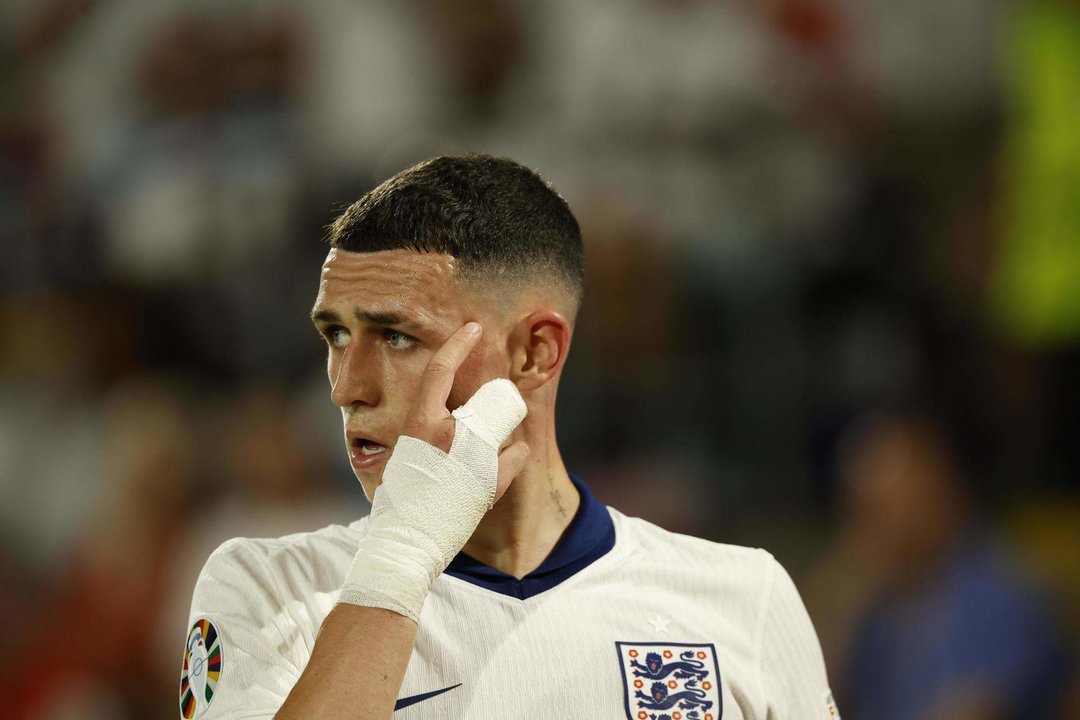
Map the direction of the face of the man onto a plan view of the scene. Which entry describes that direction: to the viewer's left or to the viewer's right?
to the viewer's left

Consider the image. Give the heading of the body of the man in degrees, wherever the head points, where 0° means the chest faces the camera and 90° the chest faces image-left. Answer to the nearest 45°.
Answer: approximately 0°

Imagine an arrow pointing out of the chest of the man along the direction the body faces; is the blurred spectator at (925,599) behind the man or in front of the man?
behind

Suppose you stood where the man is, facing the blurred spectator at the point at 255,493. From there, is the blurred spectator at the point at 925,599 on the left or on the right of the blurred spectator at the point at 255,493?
right

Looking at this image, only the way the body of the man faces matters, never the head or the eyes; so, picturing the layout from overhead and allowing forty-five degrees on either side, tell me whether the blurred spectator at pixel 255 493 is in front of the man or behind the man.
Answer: behind
